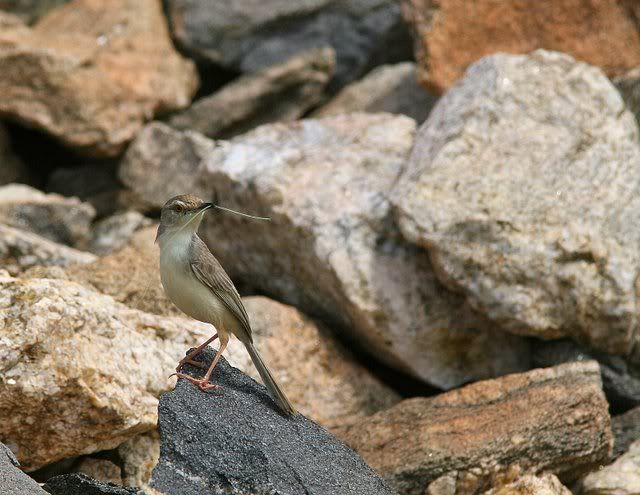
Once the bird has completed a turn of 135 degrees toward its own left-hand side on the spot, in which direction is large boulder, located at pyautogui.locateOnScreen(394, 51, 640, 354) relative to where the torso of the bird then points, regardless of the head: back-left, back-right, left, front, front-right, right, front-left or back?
front-left

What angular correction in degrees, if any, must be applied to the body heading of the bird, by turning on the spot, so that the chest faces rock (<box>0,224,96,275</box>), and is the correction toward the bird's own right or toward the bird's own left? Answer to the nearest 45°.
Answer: approximately 90° to the bird's own right

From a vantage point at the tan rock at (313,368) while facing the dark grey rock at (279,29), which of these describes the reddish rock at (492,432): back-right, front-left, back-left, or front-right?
back-right

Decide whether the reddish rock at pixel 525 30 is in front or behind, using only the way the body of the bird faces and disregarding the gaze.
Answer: behind

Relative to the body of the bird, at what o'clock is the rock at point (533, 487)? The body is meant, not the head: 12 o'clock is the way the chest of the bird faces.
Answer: The rock is roughly at 8 o'clock from the bird.

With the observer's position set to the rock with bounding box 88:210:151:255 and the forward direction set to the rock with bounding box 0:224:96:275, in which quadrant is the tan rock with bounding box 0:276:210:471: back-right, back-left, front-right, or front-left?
front-left

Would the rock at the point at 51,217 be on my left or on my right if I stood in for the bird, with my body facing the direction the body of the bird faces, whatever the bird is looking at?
on my right

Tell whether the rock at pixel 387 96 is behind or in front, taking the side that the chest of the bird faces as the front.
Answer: behind

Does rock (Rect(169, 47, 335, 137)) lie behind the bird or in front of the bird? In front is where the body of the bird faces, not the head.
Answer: behind

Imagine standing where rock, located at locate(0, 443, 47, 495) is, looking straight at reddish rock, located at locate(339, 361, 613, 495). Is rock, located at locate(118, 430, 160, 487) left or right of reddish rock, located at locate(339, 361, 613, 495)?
left

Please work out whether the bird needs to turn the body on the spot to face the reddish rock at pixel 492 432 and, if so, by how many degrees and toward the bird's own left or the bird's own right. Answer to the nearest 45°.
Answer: approximately 135° to the bird's own left

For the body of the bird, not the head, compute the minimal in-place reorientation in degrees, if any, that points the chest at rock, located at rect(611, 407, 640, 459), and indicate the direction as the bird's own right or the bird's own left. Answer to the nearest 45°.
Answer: approximately 135° to the bird's own left

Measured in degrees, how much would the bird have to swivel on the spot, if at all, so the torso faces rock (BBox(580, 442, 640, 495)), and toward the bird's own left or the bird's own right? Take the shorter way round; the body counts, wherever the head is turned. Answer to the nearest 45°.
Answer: approximately 135° to the bird's own left

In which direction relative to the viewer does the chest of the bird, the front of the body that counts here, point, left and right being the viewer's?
facing the viewer and to the left of the viewer

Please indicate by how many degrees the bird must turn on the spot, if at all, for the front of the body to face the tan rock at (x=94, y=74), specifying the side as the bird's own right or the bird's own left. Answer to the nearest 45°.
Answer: approximately 135° to the bird's own right
